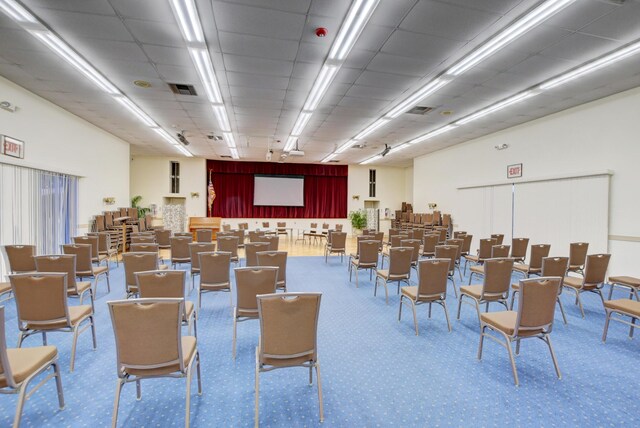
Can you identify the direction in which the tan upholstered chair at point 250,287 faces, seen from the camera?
facing away from the viewer

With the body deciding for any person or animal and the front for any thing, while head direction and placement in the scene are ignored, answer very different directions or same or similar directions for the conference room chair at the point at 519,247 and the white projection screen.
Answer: very different directions

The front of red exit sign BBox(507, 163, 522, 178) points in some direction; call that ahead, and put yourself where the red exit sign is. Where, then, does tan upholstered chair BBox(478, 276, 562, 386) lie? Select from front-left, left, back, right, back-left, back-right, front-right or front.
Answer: front-left

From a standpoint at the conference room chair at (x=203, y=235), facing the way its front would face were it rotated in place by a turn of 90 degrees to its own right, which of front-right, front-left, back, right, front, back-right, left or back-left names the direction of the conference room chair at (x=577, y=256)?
front-right

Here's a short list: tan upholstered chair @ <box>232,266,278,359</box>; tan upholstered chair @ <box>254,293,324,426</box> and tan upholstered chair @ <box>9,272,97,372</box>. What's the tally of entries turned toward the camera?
0

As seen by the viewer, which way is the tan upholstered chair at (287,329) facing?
away from the camera

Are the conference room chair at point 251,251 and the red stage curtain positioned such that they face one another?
yes

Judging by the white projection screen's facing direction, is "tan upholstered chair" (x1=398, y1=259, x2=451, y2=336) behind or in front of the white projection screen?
in front

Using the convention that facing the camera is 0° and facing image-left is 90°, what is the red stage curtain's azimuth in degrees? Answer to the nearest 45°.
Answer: approximately 0°

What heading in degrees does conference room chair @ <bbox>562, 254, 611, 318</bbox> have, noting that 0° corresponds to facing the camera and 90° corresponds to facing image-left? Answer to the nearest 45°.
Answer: approximately 135°

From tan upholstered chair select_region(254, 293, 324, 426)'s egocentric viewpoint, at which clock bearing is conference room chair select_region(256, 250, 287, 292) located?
The conference room chair is roughly at 12 o'clock from the tan upholstered chair.

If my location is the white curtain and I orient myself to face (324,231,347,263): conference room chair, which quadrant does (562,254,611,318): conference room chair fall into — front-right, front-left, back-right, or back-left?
front-right

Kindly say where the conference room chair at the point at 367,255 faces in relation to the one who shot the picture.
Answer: facing away from the viewer and to the left of the viewer

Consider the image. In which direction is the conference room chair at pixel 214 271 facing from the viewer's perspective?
away from the camera

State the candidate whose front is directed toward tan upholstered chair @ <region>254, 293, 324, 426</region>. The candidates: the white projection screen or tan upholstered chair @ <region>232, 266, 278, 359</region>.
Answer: the white projection screen

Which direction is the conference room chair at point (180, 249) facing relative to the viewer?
away from the camera

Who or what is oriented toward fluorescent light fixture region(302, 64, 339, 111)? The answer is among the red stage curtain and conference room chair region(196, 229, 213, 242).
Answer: the red stage curtain
